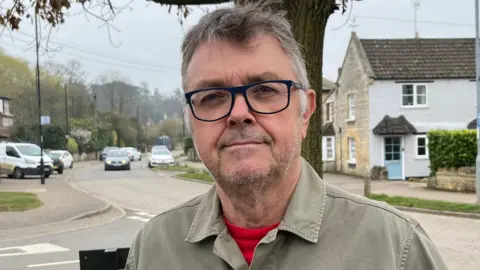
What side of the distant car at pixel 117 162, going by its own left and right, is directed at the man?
front

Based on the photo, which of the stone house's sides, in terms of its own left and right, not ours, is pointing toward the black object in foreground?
front

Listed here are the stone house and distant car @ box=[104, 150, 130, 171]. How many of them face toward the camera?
2

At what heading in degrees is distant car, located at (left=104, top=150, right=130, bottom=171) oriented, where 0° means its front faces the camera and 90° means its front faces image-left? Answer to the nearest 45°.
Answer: approximately 0°

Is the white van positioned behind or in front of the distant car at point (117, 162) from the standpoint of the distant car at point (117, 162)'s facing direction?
in front

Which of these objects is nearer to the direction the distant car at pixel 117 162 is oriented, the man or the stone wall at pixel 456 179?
the man

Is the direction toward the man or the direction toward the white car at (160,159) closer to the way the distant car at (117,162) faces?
the man

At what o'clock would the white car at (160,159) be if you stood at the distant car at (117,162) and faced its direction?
The white car is roughly at 8 o'clock from the distant car.

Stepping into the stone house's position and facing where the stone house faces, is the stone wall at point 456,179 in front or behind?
in front

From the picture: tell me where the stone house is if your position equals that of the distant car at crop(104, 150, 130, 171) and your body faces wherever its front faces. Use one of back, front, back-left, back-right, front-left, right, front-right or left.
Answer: front-left

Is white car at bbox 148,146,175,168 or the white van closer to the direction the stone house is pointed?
the white van

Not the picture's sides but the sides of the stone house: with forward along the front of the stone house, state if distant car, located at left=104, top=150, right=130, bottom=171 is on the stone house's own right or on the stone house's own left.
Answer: on the stone house's own right
